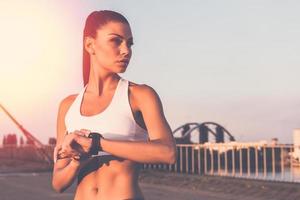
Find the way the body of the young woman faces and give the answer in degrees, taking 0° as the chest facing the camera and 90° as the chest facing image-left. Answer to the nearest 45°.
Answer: approximately 45°
